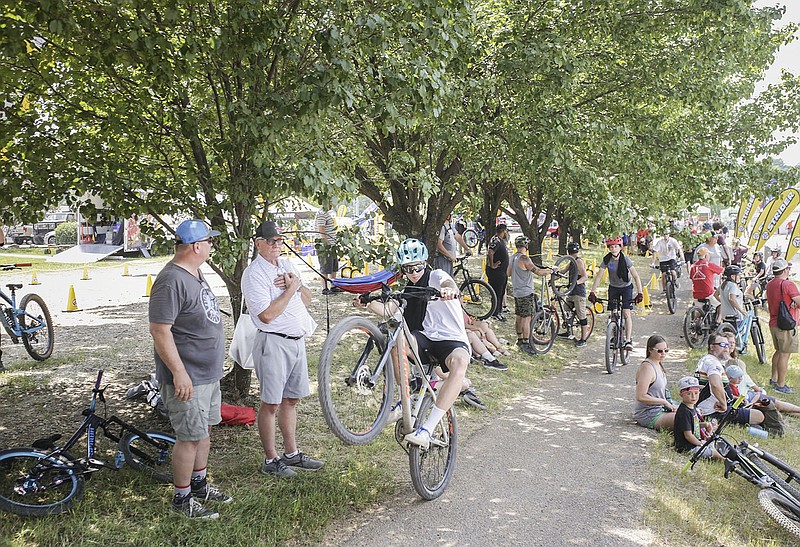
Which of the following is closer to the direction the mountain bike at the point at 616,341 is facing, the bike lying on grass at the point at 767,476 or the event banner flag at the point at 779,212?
the bike lying on grass

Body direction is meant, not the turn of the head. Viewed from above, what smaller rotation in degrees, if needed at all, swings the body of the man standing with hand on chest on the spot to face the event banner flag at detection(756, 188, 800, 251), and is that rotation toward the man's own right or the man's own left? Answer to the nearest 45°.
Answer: approximately 90° to the man's own left

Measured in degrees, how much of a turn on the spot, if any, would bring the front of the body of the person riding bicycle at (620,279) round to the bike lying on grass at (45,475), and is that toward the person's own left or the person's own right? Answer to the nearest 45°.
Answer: approximately 45° to the person's own right

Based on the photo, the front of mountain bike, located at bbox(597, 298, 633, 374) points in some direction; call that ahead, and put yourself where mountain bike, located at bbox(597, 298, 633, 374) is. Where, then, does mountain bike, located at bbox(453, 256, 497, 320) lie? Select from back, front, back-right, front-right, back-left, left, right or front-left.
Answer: back-right

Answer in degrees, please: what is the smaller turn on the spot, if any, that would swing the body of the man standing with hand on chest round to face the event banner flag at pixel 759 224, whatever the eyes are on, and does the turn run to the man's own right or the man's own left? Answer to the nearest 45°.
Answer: approximately 90° to the man's own left

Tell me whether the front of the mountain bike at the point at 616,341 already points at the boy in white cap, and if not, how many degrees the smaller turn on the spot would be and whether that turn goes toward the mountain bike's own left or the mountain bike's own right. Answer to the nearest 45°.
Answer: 0° — it already faces them

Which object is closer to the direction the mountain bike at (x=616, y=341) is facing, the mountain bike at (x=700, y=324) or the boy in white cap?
the boy in white cap

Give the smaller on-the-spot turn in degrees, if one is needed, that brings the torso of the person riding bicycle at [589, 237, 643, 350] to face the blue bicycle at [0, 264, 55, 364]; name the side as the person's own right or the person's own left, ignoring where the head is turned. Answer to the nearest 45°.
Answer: approximately 45° to the person's own right

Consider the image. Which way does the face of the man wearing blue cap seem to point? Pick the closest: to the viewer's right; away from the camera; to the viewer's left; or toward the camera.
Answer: to the viewer's right

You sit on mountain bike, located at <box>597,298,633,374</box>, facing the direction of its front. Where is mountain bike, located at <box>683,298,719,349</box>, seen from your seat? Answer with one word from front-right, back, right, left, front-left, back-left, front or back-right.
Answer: back-left

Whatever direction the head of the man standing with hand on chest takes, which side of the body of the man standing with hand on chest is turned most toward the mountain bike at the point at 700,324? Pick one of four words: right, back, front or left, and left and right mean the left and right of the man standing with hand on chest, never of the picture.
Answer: left
